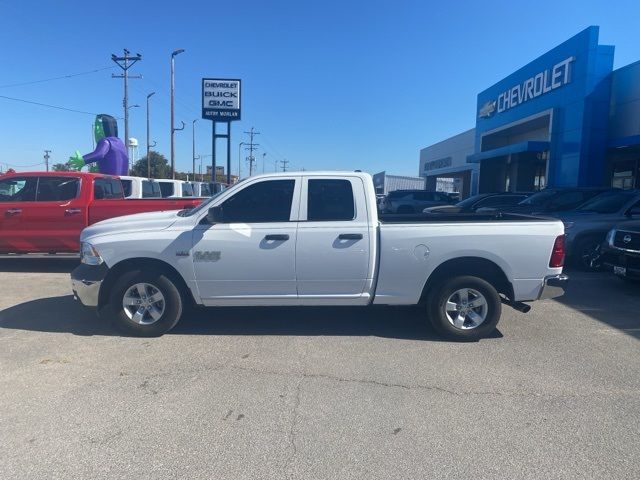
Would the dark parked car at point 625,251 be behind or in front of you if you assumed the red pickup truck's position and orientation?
behind

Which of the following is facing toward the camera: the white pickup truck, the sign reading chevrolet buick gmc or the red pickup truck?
the sign reading chevrolet buick gmc

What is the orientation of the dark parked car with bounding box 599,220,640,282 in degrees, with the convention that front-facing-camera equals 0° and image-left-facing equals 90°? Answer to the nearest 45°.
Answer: approximately 45°

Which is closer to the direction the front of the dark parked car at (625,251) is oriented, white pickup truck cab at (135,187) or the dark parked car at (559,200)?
the white pickup truck cab

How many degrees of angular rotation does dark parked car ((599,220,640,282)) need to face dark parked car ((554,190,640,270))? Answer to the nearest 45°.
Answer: approximately 135° to its right

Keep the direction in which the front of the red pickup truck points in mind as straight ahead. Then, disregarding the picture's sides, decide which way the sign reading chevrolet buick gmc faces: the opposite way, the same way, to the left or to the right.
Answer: to the left

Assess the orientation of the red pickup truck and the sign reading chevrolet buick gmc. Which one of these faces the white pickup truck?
the sign reading chevrolet buick gmc

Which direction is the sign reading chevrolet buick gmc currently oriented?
toward the camera

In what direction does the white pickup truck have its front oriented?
to the viewer's left

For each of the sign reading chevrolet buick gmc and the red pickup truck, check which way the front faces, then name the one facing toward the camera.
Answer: the sign reading chevrolet buick gmc

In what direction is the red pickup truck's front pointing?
to the viewer's left

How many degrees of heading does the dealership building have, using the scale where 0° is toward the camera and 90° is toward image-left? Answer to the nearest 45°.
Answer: approximately 45°

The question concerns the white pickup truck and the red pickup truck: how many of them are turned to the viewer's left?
2

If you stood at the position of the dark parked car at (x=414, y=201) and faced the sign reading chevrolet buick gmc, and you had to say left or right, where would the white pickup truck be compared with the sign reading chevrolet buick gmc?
left
